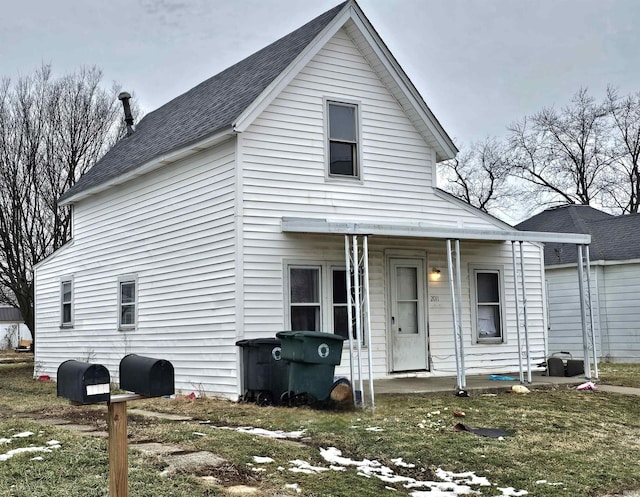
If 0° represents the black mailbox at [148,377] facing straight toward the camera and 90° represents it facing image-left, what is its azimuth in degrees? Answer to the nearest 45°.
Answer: approximately 315°

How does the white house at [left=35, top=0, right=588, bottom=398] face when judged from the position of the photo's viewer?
facing the viewer and to the right of the viewer

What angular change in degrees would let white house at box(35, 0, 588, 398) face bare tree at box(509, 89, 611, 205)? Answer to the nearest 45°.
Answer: approximately 90° to its left

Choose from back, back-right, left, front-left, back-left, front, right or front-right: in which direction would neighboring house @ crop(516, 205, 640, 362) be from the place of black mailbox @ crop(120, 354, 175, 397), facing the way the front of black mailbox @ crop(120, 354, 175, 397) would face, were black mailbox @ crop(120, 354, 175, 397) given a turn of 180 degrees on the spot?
right

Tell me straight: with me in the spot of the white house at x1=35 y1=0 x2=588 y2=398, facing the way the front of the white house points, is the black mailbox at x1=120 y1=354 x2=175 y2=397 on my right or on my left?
on my right

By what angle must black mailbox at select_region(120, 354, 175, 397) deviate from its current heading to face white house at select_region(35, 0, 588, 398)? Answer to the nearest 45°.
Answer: approximately 135° to its left

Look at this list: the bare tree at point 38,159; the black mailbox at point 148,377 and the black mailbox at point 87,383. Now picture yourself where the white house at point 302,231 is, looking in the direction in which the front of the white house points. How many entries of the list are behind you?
1

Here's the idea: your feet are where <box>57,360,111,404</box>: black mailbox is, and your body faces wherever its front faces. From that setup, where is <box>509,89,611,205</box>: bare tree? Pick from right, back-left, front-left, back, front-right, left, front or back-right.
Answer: left
